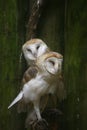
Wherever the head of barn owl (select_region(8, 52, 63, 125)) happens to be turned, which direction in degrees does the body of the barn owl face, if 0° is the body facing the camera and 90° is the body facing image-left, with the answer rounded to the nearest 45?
approximately 315°
